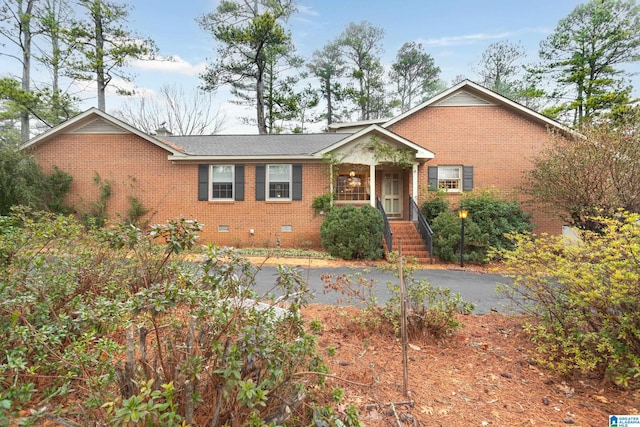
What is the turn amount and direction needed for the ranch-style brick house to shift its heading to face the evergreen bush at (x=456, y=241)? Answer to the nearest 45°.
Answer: approximately 45° to its left

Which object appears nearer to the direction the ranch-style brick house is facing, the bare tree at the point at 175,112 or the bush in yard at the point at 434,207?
the bush in yard

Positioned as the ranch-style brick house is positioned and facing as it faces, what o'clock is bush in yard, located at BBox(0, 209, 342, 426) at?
The bush in yard is roughly at 12 o'clock from the ranch-style brick house.

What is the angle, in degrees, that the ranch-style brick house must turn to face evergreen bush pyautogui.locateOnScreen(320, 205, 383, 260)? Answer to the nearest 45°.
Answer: approximately 45° to its left

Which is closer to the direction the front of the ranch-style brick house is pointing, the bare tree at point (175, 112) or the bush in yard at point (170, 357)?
the bush in yard

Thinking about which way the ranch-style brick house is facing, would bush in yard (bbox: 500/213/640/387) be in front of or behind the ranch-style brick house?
in front

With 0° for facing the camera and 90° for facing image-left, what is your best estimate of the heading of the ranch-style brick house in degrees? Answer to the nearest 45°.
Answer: approximately 0°
